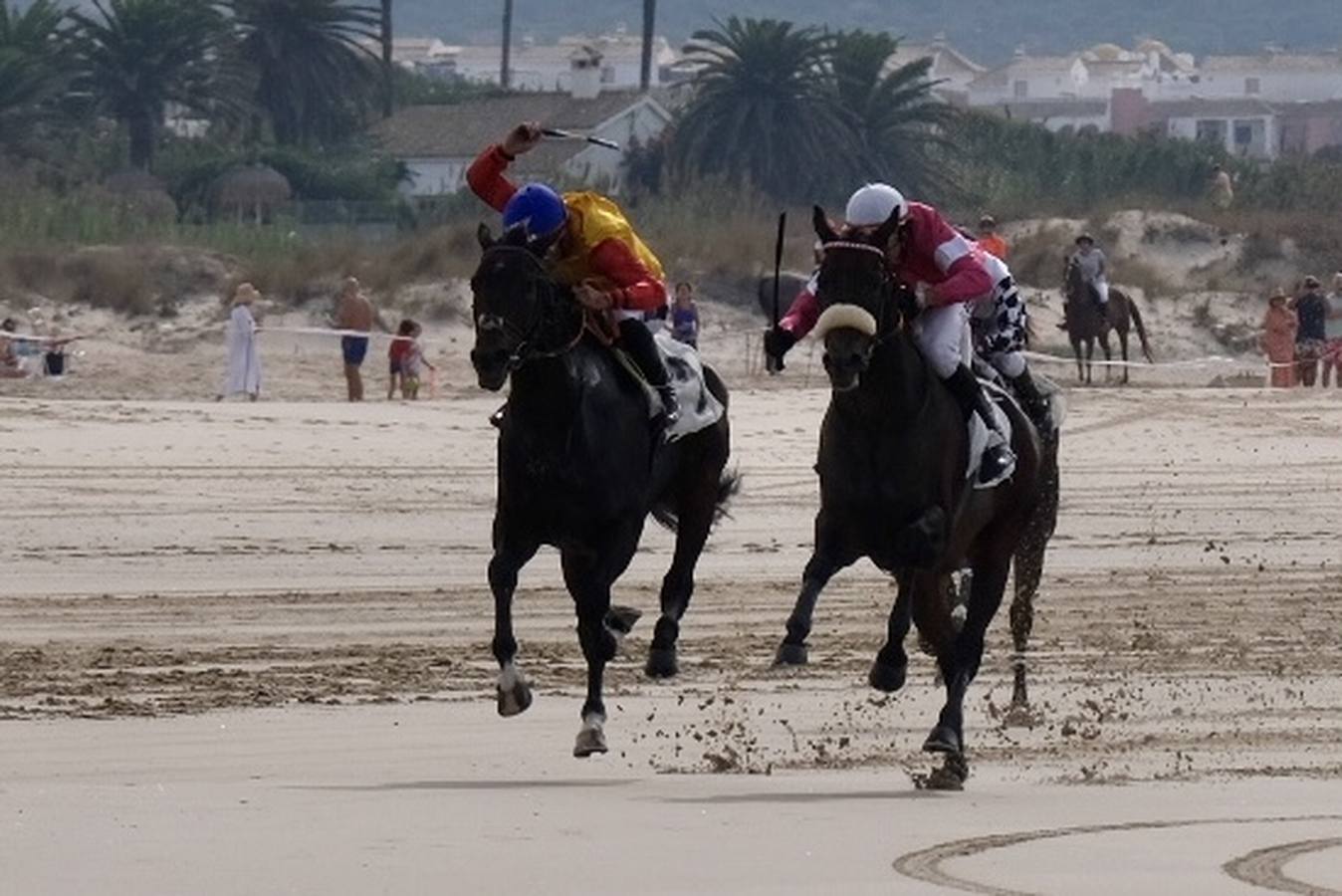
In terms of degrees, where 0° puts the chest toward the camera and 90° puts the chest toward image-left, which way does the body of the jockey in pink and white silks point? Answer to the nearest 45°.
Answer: approximately 45°

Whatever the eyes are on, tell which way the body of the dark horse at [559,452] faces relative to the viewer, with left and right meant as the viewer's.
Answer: facing the viewer and to the left of the viewer

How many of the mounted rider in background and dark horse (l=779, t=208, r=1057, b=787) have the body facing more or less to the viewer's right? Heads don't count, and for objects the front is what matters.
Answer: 0

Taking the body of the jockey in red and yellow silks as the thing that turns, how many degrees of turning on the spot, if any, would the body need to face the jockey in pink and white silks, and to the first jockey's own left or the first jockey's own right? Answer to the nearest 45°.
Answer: approximately 90° to the first jockey's own left

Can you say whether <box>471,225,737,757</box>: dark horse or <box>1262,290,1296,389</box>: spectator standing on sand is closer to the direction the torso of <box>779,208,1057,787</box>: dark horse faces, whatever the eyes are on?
the dark horse

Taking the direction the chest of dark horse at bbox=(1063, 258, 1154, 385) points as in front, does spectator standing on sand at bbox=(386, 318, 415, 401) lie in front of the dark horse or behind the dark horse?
in front

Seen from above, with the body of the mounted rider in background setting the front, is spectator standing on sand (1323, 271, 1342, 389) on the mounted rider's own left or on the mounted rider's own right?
on the mounted rider's own left

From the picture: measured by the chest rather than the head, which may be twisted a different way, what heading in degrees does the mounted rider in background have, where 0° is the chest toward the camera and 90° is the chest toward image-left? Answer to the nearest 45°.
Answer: approximately 45°

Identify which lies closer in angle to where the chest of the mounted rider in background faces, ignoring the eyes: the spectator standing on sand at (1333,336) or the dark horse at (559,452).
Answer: the dark horse
